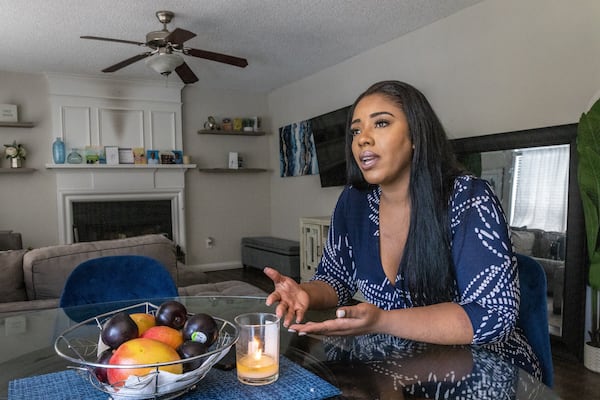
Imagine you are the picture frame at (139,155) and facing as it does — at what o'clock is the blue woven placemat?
The blue woven placemat is roughly at 12 o'clock from the picture frame.

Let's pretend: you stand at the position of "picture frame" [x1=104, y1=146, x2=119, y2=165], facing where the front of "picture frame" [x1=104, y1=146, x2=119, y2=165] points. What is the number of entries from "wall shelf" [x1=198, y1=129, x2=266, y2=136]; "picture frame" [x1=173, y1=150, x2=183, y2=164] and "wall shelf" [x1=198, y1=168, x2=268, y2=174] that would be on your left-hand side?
3

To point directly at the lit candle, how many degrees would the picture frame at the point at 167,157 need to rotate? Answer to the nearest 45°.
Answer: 0° — it already faces it

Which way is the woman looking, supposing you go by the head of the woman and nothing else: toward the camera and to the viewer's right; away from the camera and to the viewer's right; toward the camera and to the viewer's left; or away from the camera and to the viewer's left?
toward the camera and to the viewer's left

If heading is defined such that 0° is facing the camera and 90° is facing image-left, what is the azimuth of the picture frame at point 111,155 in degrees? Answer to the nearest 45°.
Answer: approximately 0°

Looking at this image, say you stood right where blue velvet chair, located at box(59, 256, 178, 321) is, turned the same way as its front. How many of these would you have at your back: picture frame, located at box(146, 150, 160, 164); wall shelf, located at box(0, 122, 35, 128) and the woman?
2

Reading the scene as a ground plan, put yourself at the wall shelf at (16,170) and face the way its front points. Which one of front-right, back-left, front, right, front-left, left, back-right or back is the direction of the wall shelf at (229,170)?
left
